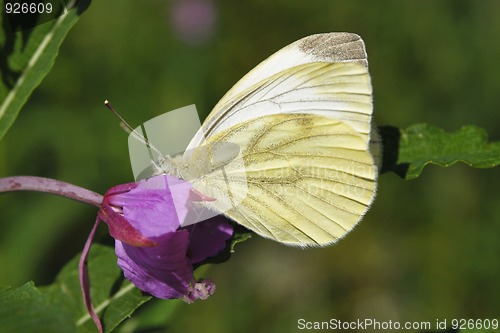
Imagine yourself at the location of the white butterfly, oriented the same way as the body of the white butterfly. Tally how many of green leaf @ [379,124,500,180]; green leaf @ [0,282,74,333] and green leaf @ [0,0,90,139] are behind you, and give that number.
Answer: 1

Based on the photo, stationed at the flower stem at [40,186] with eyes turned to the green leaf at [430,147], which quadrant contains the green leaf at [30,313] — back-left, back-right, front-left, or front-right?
back-right

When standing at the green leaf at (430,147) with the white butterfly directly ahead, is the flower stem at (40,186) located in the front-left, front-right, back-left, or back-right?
front-left

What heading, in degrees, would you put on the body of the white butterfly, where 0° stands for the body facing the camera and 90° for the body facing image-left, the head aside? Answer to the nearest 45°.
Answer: approximately 90°

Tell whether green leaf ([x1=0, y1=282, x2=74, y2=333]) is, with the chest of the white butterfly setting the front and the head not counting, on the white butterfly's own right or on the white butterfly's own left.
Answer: on the white butterfly's own left

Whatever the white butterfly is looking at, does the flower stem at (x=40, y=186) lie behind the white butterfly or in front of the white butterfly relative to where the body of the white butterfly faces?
in front

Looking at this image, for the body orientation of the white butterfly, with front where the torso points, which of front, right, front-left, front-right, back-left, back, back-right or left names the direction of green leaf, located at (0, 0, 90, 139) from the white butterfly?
front

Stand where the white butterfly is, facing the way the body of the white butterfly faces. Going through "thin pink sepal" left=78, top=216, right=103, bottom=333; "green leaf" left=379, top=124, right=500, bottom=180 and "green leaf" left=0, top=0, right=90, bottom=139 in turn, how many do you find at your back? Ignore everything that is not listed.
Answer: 1

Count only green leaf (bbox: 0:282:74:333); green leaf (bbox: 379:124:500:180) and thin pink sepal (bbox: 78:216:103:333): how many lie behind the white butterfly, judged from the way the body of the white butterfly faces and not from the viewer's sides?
1

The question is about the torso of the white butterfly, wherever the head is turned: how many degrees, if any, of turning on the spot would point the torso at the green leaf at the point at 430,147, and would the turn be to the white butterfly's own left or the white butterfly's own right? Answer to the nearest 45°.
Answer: approximately 180°

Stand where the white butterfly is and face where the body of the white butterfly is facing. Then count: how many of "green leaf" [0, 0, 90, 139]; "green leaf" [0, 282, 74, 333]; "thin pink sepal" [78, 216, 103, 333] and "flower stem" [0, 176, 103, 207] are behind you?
0

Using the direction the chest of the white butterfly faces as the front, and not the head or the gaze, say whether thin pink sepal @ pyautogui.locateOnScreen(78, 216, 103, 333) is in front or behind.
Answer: in front

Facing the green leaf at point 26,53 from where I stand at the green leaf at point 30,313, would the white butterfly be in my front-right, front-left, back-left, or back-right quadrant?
front-right
